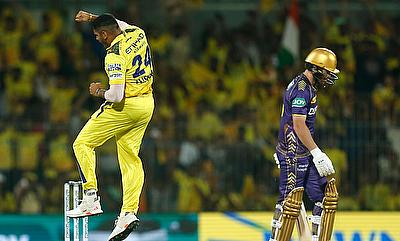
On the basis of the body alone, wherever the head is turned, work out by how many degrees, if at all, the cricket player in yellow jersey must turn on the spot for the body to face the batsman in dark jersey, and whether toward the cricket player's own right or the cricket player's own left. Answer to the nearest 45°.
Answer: approximately 135° to the cricket player's own right

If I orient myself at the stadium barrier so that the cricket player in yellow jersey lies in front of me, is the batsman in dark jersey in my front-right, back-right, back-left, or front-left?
front-left

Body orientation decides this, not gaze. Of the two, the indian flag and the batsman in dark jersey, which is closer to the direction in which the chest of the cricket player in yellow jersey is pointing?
the indian flag

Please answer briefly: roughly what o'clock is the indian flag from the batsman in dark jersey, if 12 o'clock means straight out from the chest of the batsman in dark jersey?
The indian flag is roughly at 9 o'clock from the batsman in dark jersey.

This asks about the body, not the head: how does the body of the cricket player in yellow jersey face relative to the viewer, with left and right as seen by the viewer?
facing away from the viewer and to the left of the viewer

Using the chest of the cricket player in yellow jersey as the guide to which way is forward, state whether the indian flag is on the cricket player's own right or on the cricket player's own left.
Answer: on the cricket player's own right
